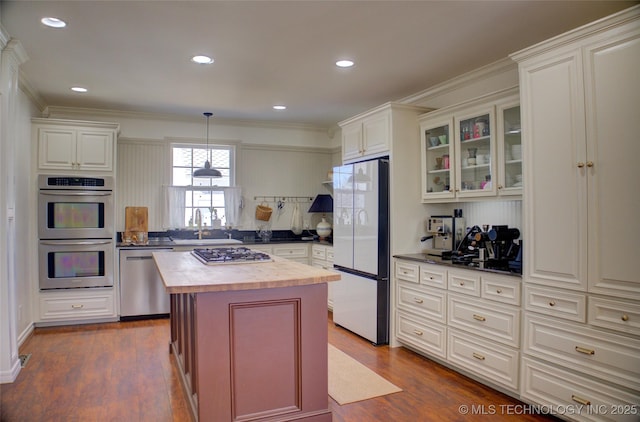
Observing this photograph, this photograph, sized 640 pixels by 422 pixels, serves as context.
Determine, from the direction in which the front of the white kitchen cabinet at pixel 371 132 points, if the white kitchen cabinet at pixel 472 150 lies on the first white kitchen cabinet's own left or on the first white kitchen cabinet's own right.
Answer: on the first white kitchen cabinet's own left

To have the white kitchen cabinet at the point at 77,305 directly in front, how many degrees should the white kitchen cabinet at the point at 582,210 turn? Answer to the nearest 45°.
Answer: approximately 45° to its right

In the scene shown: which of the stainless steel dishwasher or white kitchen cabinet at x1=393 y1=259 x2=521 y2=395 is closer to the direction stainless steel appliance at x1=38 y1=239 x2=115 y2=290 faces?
the white kitchen cabinet

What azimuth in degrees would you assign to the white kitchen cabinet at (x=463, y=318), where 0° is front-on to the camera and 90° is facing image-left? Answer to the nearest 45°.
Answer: approximately 45°

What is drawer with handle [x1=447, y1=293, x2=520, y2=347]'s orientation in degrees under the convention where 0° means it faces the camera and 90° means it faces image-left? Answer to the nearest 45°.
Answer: approximately 45°

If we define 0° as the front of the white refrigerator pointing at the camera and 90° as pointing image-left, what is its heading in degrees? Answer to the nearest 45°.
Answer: approximately 45°

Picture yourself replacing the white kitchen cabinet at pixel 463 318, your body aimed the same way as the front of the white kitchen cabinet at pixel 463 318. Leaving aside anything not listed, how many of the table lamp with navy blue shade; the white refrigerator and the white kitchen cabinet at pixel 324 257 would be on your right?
3

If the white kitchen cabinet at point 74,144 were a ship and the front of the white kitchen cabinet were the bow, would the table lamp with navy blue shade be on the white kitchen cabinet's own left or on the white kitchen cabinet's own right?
on the white kitchen cabinet's own left

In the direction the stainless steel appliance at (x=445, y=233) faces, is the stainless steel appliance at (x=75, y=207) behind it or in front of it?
in front

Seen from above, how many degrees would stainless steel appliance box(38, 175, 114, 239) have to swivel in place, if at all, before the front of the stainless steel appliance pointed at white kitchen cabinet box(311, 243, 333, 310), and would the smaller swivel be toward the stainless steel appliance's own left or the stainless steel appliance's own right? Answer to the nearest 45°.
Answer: approximately 90° to the stainless steel appliance's own left

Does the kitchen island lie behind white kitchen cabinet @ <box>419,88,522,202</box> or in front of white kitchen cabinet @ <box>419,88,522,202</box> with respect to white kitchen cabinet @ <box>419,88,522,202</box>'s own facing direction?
in front
